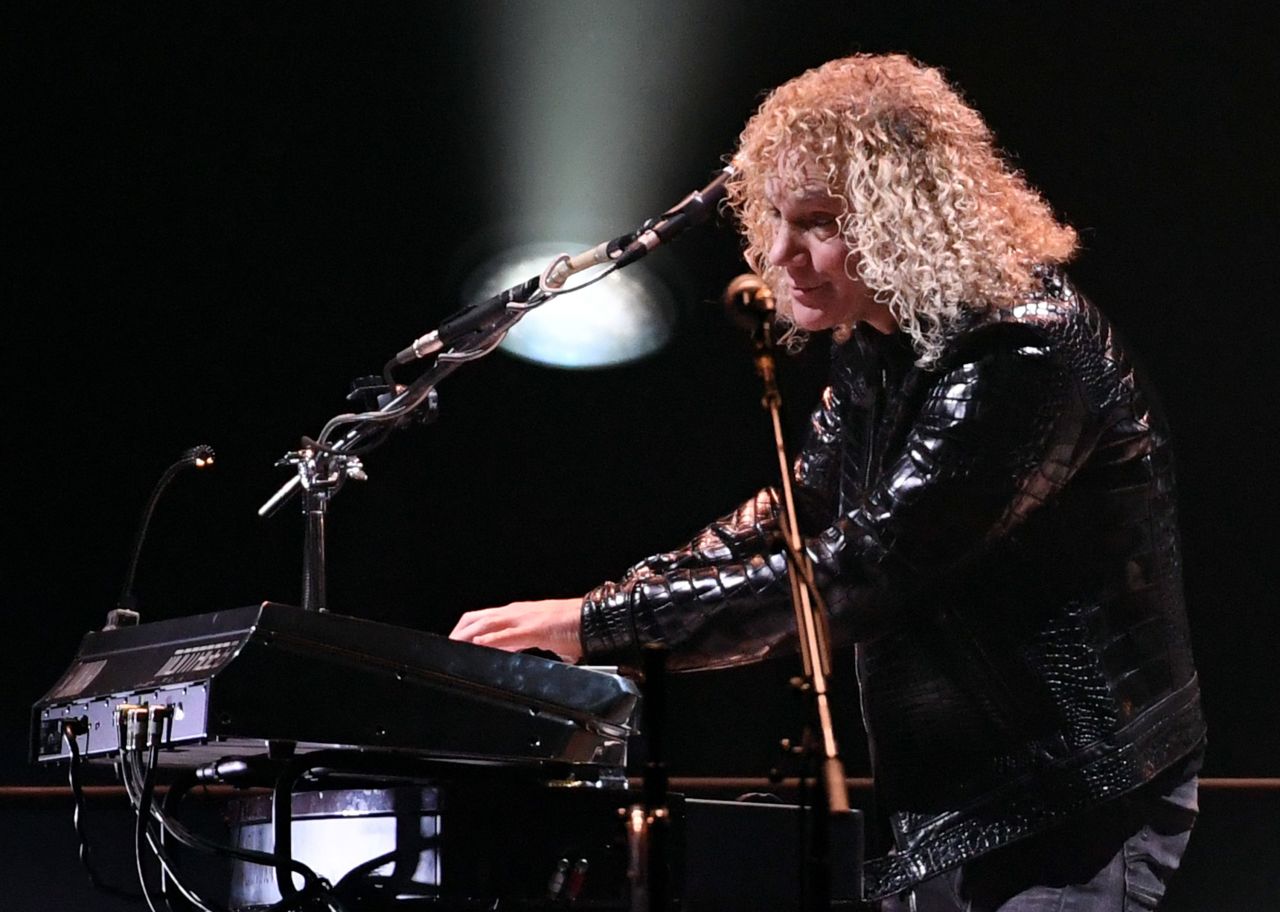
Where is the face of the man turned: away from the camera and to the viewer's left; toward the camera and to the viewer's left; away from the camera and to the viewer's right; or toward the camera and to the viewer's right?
toward the camera and to the viewer's left

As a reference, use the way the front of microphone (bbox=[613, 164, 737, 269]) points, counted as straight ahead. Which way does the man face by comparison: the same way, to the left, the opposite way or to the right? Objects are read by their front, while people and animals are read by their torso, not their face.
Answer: the opposite way

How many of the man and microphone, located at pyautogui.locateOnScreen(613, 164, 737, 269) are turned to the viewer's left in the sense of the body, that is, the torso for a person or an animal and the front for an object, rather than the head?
1

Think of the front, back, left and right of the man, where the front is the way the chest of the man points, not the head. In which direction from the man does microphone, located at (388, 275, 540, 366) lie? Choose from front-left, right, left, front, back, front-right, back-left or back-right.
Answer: front

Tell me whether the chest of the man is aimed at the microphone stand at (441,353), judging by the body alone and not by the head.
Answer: yes

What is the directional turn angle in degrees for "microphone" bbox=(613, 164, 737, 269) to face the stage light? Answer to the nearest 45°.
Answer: approximately 90° to its left

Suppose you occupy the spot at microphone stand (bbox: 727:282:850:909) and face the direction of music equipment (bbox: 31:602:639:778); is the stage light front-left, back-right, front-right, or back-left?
front-right

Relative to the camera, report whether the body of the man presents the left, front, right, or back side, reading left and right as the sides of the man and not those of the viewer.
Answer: left

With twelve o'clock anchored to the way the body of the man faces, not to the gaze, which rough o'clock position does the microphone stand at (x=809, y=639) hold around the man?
The microphone stand is roughly at 10 o'clock from the man.

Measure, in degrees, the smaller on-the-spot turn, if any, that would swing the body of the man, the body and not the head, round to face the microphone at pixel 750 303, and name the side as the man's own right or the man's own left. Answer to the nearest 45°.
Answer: approximately 45° to the man's own left

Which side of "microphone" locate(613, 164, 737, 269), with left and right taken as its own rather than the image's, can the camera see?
right

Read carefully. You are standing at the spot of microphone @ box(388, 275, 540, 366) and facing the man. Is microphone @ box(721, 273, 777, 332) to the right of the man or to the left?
right
